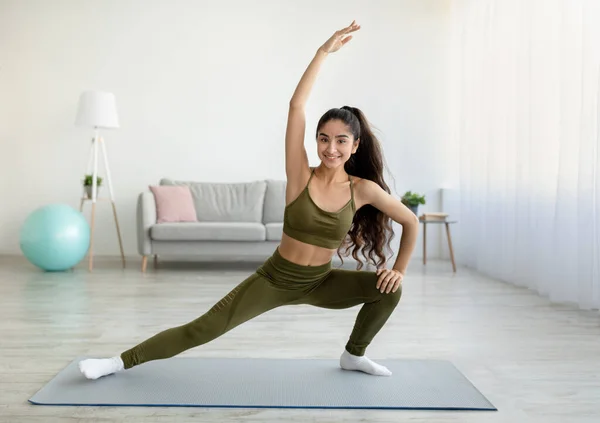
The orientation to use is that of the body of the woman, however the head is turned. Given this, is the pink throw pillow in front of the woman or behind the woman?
behind

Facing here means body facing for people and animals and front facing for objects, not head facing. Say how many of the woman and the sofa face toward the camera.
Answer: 2

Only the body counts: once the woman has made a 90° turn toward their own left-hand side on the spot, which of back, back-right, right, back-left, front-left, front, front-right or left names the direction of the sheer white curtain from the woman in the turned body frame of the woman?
front-left

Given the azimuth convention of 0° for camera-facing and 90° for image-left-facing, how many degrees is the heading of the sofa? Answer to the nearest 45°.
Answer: approximately 0°

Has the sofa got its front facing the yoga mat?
yes

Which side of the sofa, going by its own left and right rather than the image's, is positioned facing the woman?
front

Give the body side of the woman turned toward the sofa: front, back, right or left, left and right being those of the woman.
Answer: back

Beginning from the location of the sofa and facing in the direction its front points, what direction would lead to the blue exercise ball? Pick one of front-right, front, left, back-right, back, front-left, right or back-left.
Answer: right

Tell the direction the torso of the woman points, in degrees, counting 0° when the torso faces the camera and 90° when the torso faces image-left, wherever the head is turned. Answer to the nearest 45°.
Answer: approximately 0°
